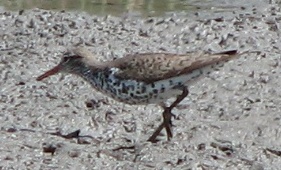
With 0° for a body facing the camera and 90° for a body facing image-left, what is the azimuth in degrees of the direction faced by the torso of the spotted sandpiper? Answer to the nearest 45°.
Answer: approximately 90°
